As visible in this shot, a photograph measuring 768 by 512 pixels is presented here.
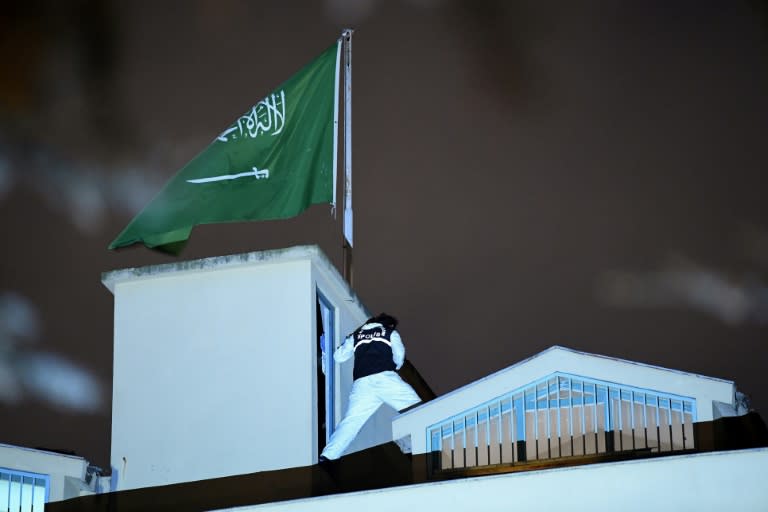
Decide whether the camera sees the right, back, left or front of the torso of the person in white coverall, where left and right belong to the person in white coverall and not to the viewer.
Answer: back

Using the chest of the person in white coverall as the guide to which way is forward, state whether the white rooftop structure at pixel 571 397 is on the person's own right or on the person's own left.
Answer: on the person's own right

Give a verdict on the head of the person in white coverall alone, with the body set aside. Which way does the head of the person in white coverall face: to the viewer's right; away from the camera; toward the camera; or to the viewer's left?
away from the camera

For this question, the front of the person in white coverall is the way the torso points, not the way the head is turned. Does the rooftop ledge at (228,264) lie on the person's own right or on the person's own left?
on the person's own left
